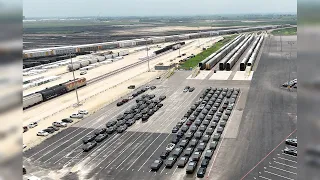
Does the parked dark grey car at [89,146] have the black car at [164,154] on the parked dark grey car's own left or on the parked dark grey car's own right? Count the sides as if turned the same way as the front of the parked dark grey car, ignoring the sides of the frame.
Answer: on the parked dark grey car's own left

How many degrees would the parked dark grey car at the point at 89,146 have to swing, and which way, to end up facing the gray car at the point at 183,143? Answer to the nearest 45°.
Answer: approximately 135° to its left
